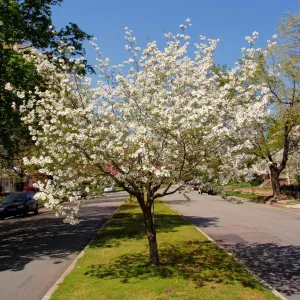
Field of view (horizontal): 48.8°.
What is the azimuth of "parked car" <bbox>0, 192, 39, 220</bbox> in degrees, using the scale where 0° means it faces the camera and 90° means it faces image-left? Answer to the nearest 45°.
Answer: approximately 45°

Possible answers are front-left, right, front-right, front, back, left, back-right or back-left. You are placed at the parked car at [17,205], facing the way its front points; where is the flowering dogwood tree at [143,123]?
front-left

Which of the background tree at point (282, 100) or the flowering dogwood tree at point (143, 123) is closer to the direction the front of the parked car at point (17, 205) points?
the flowering dogwood tree

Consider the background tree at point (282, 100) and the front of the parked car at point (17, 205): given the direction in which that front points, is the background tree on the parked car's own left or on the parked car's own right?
on the parked car's own left
